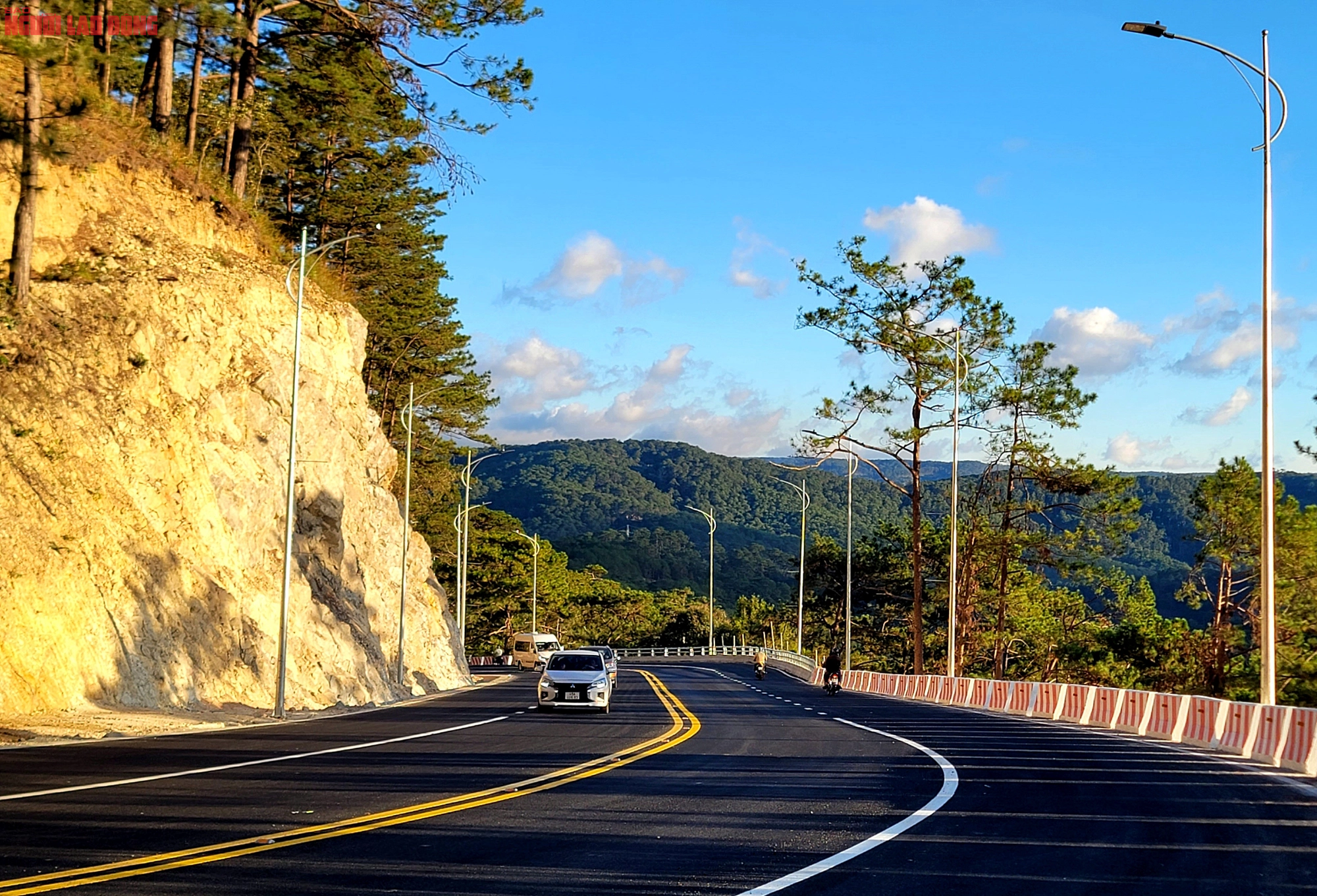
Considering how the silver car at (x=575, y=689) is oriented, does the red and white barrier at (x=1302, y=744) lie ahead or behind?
ahead

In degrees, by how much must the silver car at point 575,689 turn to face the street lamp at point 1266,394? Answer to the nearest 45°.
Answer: approximately 45° to its left

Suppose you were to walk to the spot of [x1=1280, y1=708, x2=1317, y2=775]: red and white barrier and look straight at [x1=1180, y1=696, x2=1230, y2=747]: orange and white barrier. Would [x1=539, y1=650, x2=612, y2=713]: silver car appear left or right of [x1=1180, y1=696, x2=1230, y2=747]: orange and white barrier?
left

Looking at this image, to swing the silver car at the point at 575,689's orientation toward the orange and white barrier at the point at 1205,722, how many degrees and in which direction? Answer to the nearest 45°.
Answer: approximately 45° to its left

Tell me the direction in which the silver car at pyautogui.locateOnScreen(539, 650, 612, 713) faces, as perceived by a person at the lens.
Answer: facing the viewer
